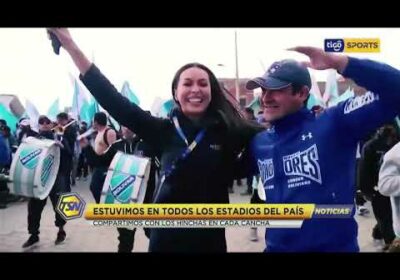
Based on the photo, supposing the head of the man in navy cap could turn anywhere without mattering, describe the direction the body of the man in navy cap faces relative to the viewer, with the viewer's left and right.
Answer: facing the viewer and to the left of the viewer

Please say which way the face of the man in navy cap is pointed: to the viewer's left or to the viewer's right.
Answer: to the viewer's left

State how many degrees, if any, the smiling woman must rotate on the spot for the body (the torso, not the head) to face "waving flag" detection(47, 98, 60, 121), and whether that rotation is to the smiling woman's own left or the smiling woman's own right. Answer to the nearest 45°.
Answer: approximately 135° to the smiling woman's own right

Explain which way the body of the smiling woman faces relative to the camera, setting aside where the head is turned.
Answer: toward the camera

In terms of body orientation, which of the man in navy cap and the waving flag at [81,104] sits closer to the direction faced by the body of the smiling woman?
the man in navy cap

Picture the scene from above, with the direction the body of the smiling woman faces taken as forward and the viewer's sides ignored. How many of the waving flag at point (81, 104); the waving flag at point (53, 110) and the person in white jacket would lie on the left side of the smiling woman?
1

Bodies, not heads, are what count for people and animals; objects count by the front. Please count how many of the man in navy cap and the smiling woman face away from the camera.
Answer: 0

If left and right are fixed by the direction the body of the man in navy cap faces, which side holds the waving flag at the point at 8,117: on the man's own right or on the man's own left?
on the man's own right

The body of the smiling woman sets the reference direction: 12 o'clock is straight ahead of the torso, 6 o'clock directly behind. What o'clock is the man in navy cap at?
The man in navy cap is roughly at 10 o'clock from the smiling woman.
